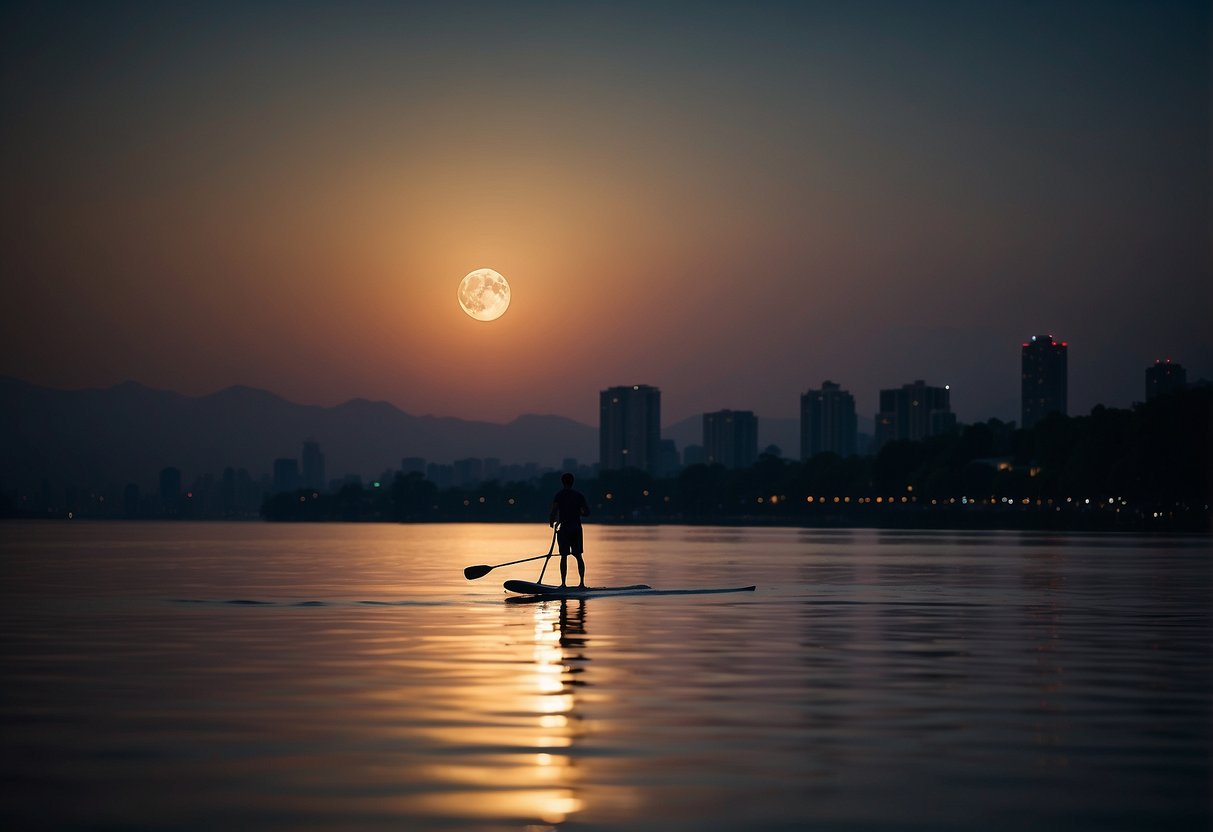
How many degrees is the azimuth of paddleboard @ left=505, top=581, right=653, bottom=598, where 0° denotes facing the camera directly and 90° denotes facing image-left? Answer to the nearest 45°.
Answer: approximately 90°
